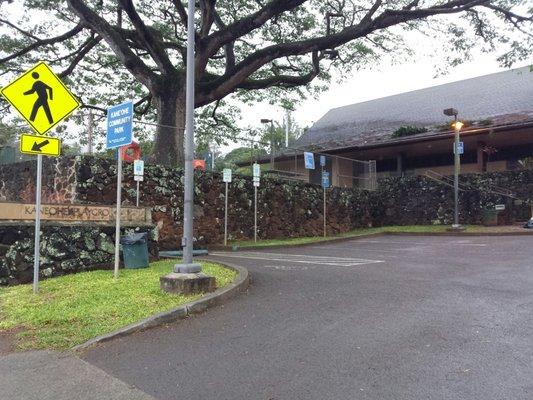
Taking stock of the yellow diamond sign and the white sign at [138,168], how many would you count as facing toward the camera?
2

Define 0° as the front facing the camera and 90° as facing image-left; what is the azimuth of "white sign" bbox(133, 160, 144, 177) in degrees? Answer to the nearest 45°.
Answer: approximately 0°

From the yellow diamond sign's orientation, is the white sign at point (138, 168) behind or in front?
behind

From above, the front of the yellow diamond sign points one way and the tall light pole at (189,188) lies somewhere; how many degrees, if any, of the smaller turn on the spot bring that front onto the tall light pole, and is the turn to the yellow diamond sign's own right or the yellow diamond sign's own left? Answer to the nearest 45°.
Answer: approximately 45° to the yellow diamond sign's own left

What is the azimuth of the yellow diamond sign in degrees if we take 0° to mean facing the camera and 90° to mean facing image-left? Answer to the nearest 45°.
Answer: approximately 0°

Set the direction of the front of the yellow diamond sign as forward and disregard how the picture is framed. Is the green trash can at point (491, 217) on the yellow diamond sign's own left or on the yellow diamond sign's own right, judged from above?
on the yellow diamond sign's own left
